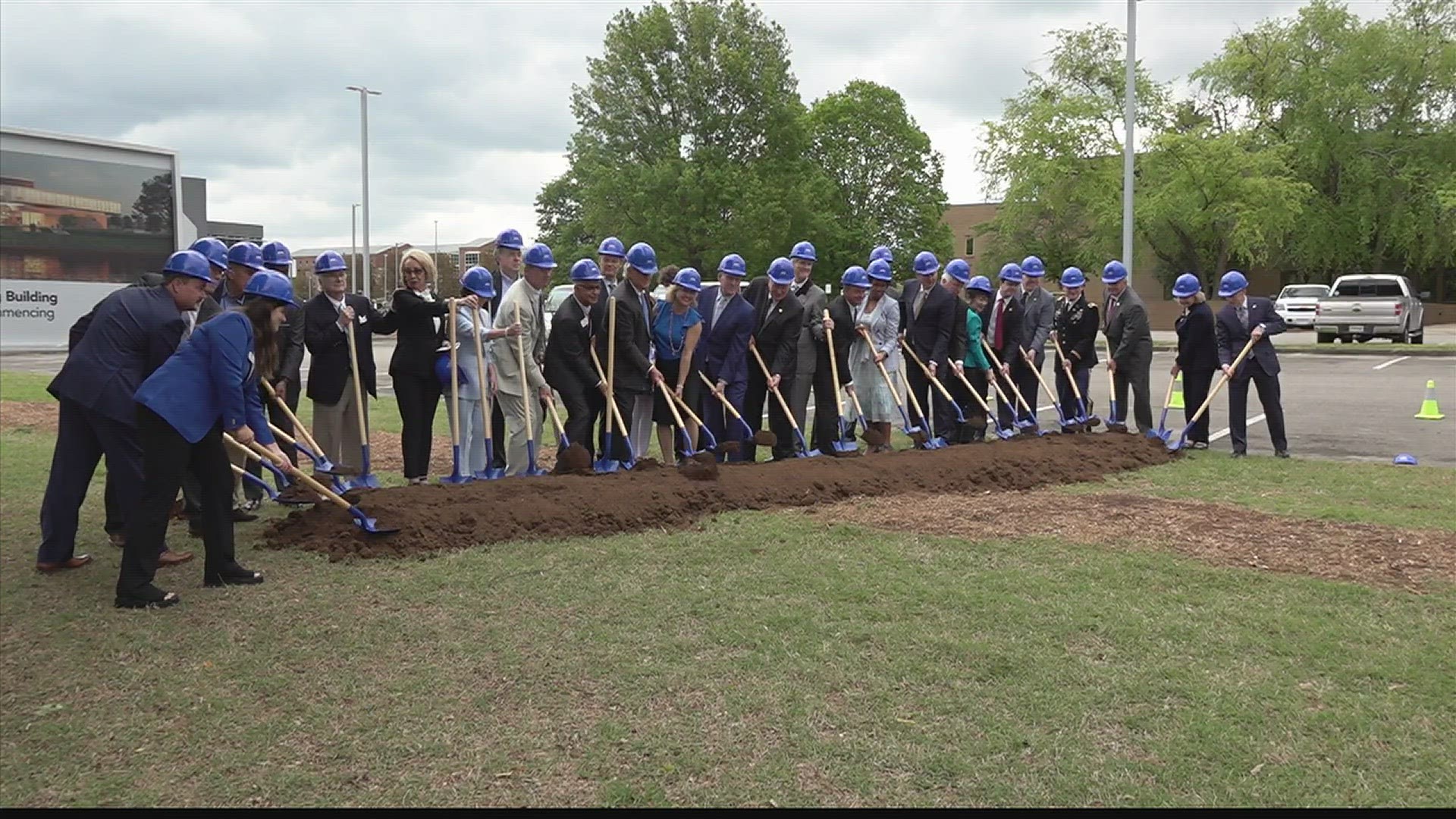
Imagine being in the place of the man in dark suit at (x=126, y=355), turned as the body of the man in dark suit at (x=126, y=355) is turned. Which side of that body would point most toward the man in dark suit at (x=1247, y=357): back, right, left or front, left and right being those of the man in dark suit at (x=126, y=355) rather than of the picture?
front

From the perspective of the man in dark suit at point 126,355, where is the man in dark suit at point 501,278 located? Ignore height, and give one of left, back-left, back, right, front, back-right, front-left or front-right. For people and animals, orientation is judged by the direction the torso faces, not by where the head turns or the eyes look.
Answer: front-left

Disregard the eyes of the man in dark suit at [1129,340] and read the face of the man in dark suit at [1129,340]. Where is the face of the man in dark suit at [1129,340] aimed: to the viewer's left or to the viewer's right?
to the viewer's left

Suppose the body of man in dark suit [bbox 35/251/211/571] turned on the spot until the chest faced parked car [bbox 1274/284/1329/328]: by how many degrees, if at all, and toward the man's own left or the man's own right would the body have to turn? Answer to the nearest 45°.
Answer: approximately 45° to the man's own left

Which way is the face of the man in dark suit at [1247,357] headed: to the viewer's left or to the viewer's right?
to the viewer's left

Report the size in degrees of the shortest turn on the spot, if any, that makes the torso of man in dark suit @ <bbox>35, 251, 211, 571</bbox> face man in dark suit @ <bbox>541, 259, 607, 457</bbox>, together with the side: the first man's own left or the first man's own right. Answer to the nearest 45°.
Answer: approximately 45° to the first man's own left

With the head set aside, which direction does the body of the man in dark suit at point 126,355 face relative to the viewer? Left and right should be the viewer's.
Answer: facing to the right of the viewer
